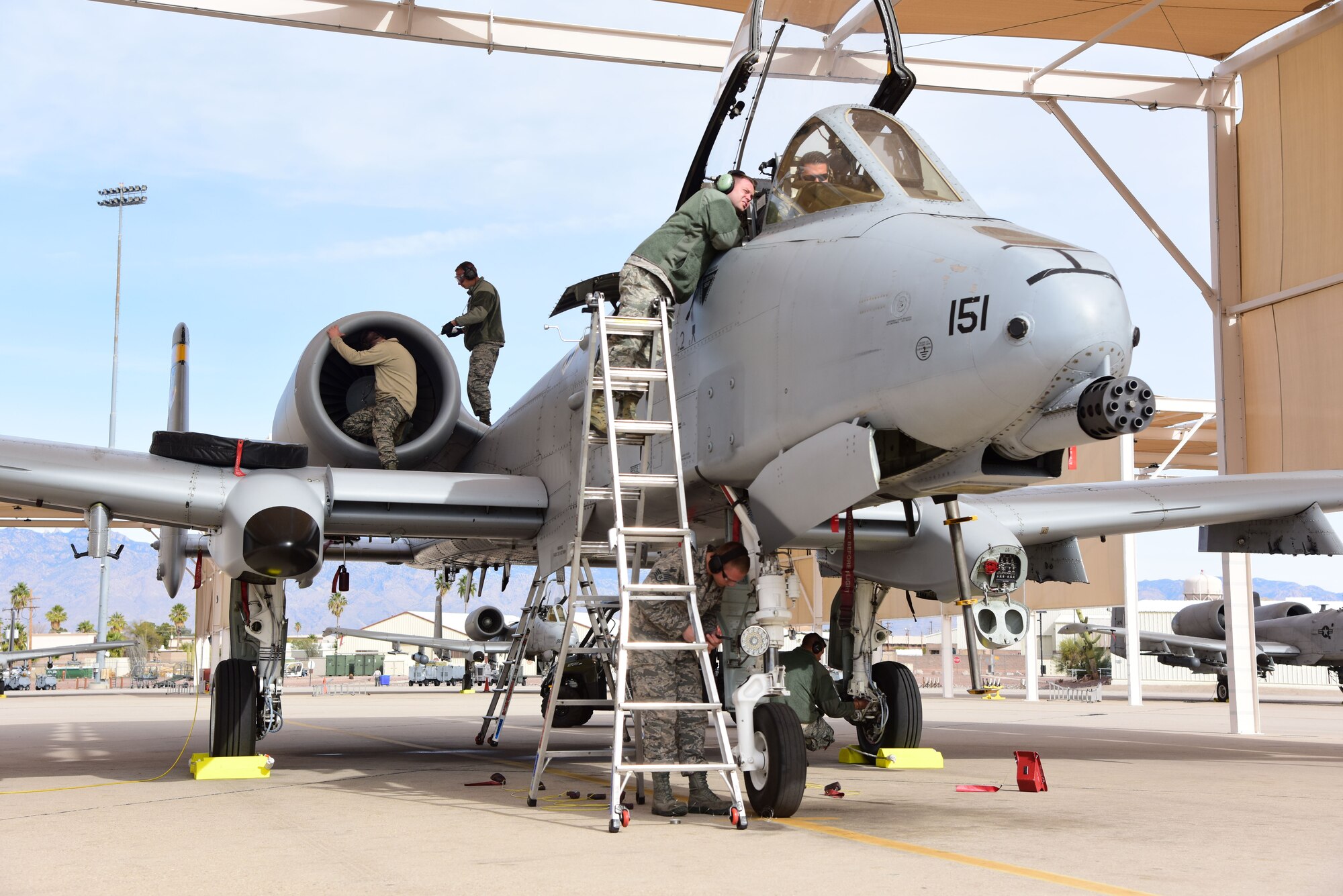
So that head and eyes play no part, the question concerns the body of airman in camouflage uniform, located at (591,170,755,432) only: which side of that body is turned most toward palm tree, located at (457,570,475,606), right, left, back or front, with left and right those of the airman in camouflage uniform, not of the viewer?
left

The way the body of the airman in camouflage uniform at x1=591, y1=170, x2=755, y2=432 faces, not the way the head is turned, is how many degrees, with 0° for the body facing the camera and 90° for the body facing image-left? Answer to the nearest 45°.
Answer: approximately 270°

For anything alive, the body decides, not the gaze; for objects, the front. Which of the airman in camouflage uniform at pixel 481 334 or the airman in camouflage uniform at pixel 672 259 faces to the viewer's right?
the airman in camouflage uniform at pixel 672 259

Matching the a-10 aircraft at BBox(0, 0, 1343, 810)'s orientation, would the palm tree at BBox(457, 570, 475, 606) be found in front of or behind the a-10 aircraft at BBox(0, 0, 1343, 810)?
behind

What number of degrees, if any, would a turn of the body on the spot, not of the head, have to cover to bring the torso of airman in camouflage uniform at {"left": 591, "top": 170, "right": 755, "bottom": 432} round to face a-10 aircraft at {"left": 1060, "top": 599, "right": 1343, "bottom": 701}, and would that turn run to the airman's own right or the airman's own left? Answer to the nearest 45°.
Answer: approximately 45° to the airman's own left

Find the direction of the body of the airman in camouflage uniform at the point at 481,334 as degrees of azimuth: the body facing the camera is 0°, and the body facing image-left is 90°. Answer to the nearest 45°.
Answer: approximately 90°

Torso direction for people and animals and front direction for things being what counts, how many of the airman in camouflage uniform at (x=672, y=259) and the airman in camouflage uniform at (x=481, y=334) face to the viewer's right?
1

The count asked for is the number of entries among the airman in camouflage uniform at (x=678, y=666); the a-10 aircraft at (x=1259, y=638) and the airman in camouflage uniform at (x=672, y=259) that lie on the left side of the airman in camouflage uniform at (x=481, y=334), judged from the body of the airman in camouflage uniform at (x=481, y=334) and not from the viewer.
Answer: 2

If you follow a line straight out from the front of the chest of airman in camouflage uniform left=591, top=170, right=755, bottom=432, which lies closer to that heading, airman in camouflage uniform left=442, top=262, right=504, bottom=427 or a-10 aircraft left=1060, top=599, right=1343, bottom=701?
the a-10 aircraft

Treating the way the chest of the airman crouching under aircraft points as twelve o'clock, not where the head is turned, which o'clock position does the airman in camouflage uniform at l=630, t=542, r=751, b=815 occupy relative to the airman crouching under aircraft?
The airman in camouflage uniform is roughly at 5 o'clock from the airman crouching under aircraft.

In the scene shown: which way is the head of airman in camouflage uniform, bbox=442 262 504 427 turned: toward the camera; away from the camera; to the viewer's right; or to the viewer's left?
to the viewer's left

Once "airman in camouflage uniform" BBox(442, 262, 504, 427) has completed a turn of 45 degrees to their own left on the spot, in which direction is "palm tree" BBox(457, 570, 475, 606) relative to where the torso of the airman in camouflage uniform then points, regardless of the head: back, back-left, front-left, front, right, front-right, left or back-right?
back-right
